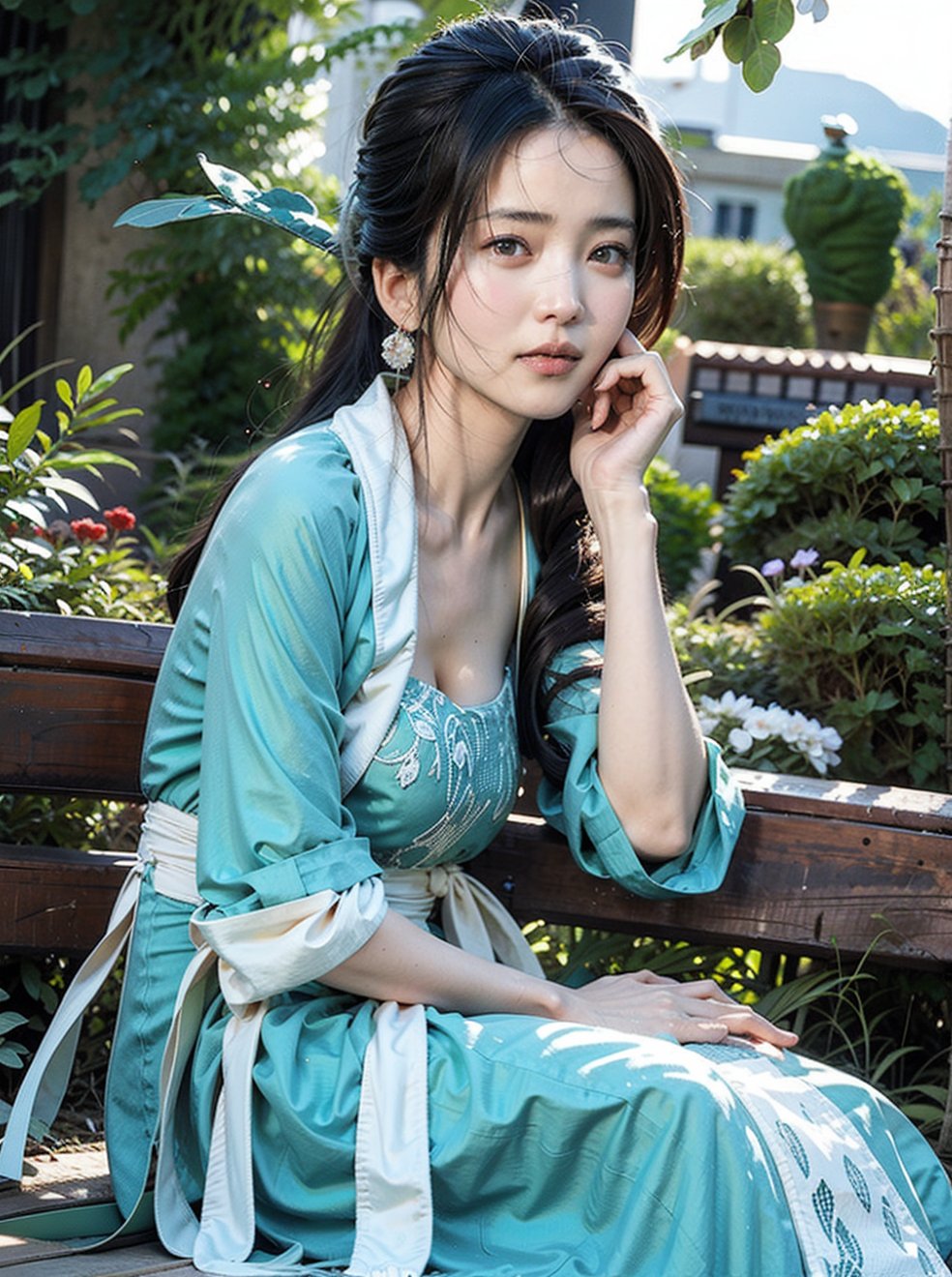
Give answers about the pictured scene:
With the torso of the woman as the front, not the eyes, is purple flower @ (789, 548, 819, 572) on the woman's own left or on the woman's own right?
on the woman's own left

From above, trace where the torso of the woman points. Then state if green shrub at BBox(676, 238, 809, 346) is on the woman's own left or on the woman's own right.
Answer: on the woman's own left

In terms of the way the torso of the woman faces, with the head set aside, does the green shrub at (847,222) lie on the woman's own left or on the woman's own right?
on the woman's own left

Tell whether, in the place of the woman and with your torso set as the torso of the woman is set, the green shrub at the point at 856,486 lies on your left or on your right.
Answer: on your left

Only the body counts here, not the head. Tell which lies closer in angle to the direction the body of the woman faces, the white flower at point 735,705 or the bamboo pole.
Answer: the bamboo pole

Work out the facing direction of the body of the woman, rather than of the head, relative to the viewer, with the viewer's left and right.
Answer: facing the viewer and to the right of the viewer

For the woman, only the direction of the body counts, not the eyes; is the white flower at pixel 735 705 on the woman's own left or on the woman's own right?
on the woman's own left

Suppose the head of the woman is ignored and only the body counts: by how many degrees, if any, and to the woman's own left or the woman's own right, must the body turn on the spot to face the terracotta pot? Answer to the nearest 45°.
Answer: approximately 135° to the woman's own left

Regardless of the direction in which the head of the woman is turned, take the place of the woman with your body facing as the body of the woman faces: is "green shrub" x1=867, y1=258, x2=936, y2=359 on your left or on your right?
on your left
